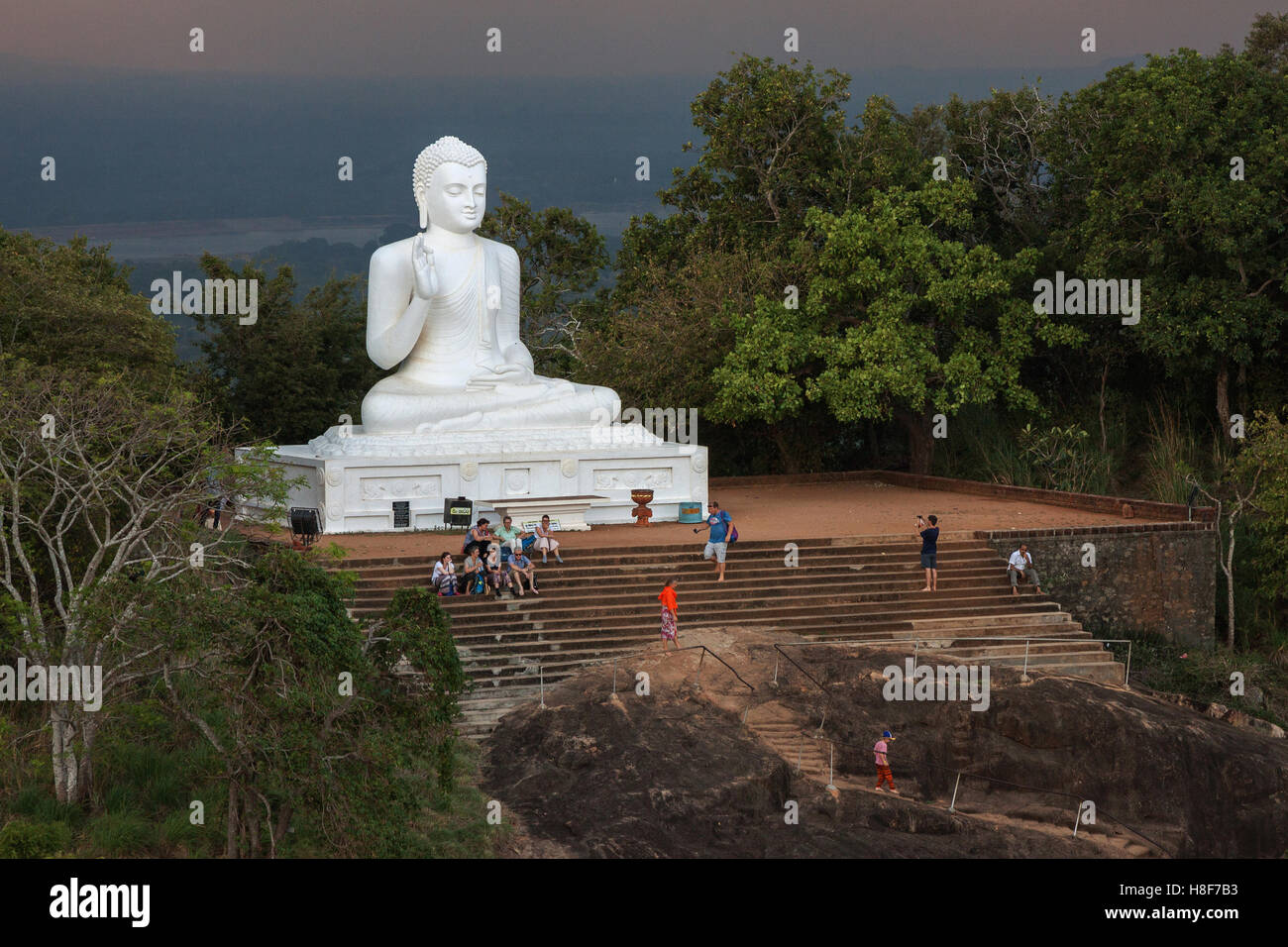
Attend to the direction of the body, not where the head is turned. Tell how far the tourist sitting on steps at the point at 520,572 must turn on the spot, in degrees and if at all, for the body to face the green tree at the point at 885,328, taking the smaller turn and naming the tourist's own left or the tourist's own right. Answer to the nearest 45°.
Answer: approximately 135° to the tourist's own left

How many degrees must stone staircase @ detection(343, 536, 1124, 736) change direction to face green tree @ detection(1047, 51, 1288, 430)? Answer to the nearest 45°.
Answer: approximately 135° to its left

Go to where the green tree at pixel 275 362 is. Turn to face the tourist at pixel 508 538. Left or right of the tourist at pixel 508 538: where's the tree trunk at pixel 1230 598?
left

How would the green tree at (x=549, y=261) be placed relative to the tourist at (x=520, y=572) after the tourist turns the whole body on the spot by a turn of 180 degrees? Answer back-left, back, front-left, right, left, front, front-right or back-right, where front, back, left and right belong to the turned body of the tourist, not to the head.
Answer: front

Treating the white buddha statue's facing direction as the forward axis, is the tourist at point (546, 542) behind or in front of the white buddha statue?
in front

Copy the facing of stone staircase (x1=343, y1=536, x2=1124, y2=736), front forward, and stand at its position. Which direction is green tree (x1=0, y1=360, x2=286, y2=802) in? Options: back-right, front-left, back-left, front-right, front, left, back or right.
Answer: front-right

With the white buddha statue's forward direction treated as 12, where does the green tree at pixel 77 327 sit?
The green tree is roughly at 4 o'clock from the white buddha statue.

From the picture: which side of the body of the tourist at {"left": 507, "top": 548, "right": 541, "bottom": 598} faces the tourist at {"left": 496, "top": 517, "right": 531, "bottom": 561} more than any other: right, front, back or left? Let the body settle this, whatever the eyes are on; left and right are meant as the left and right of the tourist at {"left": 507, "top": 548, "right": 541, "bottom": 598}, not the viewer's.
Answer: back

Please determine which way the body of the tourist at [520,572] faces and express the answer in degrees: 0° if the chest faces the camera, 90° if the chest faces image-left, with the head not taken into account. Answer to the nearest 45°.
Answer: approximately 0°
